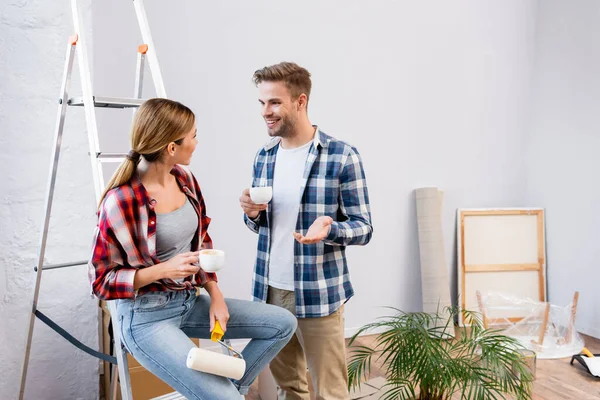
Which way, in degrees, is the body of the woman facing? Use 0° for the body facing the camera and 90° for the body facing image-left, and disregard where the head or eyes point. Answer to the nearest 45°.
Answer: approximately 315°

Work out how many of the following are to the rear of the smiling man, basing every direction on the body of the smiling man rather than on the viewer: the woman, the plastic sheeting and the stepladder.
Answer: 1

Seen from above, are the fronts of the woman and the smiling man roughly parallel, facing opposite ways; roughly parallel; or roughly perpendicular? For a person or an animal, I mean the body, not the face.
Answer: roughly perpendicular

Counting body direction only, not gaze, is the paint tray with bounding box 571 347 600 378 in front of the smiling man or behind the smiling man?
behind

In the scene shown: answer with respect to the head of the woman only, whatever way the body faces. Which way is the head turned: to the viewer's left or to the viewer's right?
to the viewer's right

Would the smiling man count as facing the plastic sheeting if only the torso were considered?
no

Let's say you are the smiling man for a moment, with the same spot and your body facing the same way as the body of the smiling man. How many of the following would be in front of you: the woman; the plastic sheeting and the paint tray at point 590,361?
1

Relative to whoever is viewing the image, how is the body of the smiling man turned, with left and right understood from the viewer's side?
facing the viewer and to the left of the viewer

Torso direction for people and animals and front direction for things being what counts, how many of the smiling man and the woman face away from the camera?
0

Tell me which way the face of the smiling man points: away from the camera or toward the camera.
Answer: toward the camera
